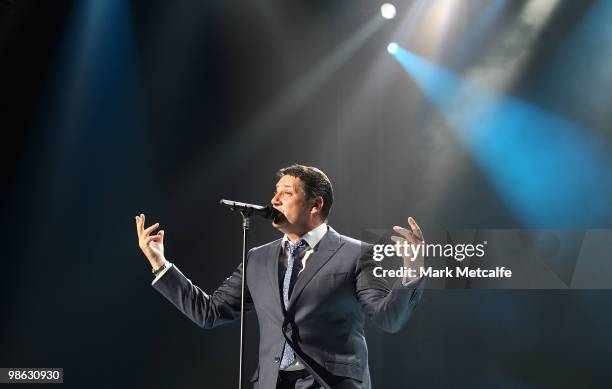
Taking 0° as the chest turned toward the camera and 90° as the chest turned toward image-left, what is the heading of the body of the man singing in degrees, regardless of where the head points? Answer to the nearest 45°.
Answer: approximately 45°

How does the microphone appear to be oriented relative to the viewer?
to the viewer's right

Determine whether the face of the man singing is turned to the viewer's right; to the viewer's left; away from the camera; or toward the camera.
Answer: to the viewer's left

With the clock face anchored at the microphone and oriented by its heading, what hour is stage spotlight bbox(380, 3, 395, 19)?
The stage spotlight is roughly at 10 o'clock from the microphone.
